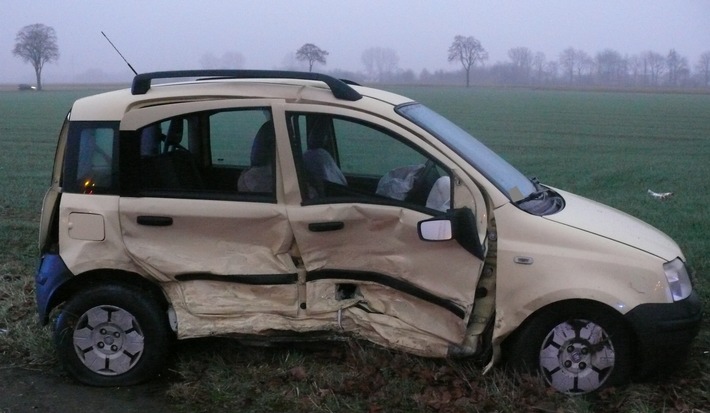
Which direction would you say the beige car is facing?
to the viewer's right

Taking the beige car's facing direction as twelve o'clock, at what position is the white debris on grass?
The white debris on grass is roughly at 10 o'clock from the beige car.
